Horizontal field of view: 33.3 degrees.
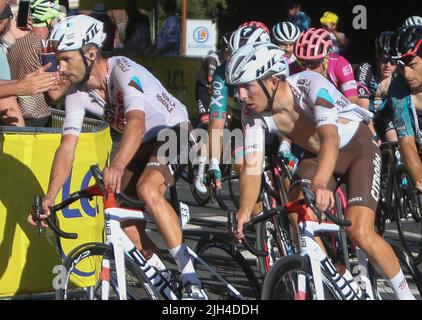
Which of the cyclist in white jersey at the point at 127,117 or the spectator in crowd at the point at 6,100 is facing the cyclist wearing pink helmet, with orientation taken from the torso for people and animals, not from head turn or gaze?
the spectator in crowd

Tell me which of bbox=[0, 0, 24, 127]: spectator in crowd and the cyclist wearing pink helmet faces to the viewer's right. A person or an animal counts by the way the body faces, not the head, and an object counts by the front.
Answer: the spectator in crowd

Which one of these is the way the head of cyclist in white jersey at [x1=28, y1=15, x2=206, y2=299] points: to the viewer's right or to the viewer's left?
to the viewer's left

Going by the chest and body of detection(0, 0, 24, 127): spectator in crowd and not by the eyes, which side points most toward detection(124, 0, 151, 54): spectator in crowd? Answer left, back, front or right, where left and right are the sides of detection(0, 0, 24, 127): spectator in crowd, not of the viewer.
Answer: left

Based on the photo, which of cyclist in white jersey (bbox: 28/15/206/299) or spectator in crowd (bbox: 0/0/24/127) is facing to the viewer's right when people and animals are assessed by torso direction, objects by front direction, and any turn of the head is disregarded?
the spectator in crowd

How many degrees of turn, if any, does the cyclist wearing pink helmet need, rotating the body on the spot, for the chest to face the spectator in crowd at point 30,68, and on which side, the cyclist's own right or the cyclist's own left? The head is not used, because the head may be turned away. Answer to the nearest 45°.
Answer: approximately 45° to the cyclist's own right

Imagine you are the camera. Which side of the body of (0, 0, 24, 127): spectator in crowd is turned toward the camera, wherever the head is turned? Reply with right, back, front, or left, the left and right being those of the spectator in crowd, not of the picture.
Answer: right

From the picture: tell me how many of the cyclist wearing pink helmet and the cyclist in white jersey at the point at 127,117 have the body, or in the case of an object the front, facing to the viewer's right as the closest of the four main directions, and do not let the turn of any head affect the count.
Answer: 0

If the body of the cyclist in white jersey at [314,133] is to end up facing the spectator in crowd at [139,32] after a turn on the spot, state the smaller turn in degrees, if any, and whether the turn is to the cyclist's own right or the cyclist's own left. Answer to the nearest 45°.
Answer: approximately 135° to the cyclist's own right

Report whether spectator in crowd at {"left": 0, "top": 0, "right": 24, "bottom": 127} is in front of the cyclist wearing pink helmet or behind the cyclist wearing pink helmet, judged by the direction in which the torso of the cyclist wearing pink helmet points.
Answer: in front

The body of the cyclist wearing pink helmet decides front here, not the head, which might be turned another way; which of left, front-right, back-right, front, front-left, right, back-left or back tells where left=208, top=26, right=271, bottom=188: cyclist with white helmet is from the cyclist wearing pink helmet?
right
